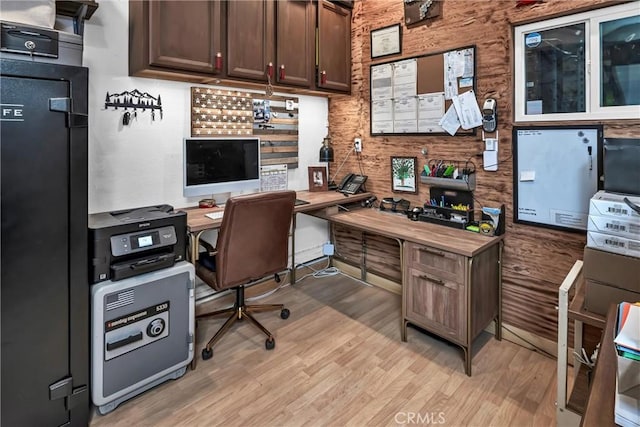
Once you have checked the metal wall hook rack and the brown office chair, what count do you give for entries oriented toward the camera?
1

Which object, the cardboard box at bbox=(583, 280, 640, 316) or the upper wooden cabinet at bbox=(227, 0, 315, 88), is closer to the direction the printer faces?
the cardboard box

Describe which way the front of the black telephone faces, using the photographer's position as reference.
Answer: facing the viewer and to the left of the viewer

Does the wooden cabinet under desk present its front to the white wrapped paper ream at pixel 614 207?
no

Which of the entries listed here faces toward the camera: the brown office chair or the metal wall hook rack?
the metal wall hook rack

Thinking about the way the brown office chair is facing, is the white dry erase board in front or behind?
behind

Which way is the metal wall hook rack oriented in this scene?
toward the camera

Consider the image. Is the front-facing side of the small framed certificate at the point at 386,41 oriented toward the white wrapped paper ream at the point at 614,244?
no

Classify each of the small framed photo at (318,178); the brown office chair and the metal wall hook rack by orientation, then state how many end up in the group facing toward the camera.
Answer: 2

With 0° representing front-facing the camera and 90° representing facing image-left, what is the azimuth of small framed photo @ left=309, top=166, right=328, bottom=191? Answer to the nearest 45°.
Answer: approximately 0°

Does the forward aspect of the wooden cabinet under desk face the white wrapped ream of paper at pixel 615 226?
no

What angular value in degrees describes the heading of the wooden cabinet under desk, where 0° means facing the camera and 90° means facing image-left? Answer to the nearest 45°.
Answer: approximately 45°

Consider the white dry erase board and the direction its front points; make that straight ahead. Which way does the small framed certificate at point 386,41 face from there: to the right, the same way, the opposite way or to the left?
the same way

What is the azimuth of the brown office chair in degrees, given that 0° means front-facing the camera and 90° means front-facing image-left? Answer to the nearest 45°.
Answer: approximately 135°

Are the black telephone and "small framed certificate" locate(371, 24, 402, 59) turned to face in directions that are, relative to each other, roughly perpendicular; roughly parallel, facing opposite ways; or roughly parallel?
roughly parallel
